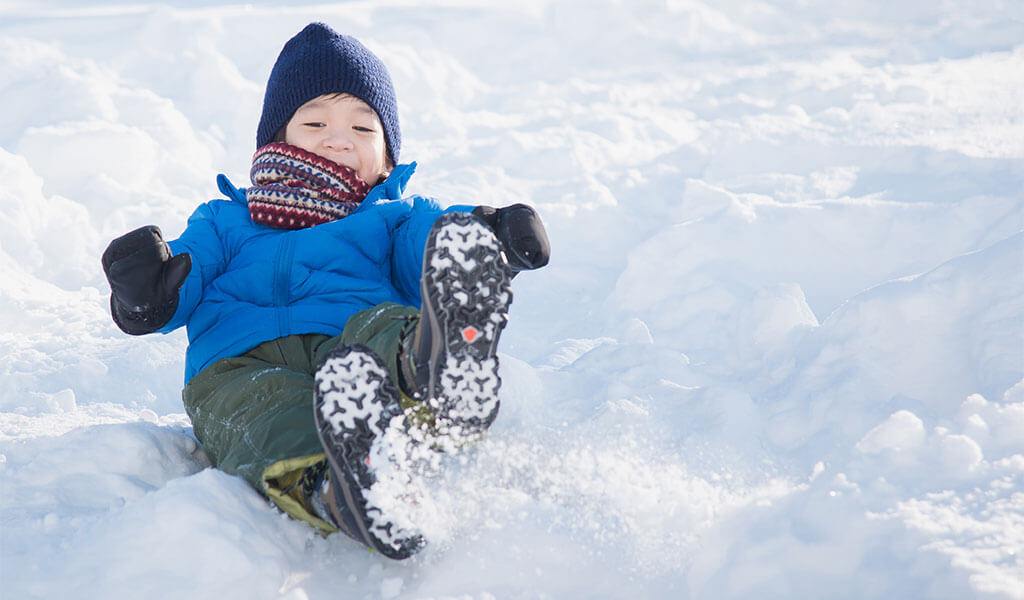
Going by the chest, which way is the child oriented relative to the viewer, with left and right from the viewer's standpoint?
facing the viewer
